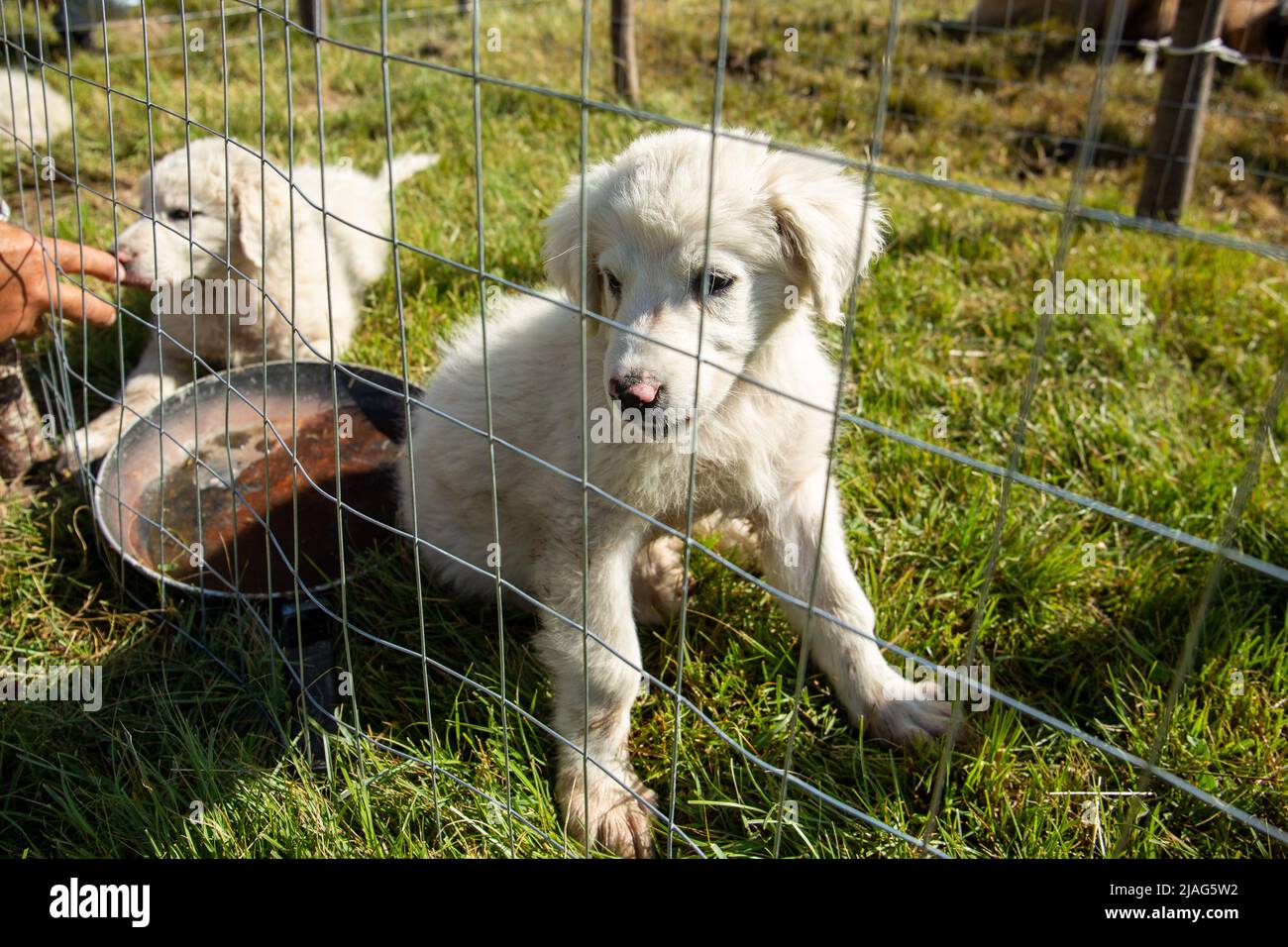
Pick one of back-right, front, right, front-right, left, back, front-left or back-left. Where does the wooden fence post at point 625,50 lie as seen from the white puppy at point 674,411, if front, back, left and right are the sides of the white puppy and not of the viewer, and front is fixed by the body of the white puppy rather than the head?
back-left

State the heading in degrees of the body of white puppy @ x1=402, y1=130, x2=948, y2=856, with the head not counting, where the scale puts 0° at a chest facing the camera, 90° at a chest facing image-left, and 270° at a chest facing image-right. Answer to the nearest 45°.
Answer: approximately 315°

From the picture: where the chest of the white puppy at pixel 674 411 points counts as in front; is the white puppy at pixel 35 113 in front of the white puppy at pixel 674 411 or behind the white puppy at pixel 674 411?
behind

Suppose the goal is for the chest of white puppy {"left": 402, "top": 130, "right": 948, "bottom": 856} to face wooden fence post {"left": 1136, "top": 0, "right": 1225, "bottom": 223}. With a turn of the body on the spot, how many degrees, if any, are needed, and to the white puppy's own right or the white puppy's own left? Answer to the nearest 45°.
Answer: approximately 90° to the white puppy's own left
